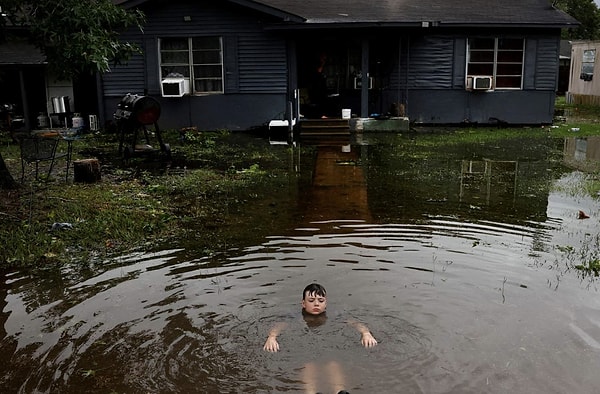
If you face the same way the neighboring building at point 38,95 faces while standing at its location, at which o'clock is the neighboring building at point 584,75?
the neighboring building at point 584,75 is roughly at 9 o'clock from the neighboring building at point 38,95.

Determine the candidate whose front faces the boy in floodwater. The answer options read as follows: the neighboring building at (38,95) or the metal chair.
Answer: the neighboring building

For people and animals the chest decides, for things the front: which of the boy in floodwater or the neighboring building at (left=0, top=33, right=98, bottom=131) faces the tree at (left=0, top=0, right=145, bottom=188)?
the neighboring building

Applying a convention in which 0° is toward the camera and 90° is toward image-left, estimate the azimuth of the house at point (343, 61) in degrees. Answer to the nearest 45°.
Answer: approximately 0°

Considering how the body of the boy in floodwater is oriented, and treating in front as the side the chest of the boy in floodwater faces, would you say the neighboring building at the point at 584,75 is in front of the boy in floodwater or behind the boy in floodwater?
behind
